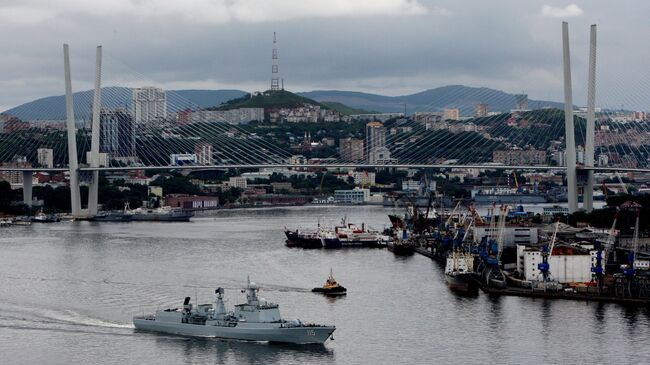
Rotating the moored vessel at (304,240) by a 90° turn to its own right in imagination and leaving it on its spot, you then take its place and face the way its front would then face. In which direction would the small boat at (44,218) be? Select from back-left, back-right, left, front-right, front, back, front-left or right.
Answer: front-left

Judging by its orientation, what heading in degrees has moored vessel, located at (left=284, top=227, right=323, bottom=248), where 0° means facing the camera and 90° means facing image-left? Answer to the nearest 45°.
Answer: approximately 90°

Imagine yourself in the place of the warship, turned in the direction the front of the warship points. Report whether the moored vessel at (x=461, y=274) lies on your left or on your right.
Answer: on your left

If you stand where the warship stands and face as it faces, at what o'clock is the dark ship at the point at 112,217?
The dark ship is roughly at 7 o'clock from the warship.

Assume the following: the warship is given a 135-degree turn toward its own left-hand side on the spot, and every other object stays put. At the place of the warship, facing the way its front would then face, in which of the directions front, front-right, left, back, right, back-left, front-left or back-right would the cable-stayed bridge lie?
front

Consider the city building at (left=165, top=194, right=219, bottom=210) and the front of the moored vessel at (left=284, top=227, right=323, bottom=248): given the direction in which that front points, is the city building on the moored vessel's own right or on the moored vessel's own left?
on the moored vessel's own right

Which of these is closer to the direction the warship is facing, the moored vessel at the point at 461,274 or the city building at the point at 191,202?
the moored vessel

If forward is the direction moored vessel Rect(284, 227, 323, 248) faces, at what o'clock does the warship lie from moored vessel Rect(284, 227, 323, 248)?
The warship is roughly at 9 o'clock from the moored vessel.

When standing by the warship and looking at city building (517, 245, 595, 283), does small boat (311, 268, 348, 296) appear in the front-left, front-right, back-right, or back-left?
front-left

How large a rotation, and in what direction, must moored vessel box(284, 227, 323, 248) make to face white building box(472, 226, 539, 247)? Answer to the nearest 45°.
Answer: approximately 135° to its left

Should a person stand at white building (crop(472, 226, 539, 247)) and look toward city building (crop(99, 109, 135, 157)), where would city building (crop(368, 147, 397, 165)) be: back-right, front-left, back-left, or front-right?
front-right

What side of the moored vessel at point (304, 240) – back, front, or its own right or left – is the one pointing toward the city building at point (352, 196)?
right

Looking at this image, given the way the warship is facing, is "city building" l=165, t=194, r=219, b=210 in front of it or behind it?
behind

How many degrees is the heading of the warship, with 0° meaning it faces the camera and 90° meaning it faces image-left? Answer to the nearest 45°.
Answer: approximately 315°

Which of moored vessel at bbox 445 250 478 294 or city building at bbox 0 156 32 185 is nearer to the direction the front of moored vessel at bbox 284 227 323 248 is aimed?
the city building

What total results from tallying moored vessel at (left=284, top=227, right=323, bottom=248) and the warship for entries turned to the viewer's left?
1
